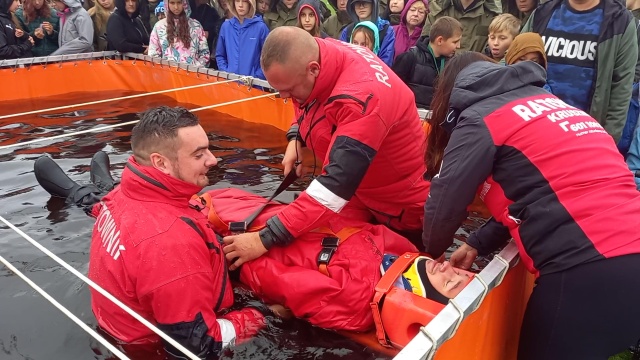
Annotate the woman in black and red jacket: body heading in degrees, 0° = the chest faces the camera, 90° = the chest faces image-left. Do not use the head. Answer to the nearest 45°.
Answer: approximately 135°

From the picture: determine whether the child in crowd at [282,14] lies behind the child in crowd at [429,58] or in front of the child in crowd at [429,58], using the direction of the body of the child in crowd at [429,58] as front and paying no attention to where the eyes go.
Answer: behind

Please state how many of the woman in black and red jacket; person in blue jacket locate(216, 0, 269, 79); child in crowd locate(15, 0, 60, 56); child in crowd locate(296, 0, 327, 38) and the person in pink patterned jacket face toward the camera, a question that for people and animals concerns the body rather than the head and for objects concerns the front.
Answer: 4

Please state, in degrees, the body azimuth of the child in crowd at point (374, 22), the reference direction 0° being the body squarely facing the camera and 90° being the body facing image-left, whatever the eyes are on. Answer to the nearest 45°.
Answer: approximately 0°

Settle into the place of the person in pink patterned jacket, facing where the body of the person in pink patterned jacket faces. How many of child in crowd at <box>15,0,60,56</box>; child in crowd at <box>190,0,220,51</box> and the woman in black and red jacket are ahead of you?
1

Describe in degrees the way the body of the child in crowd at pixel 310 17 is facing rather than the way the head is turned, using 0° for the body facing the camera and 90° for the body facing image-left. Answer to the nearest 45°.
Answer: approximately 0°

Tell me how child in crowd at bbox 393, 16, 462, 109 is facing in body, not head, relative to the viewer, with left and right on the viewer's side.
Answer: facing the viewer and to the right of the viewer

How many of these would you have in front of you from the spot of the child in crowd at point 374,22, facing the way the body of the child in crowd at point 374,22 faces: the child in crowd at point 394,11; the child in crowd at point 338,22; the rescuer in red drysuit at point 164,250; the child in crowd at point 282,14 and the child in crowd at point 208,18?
1

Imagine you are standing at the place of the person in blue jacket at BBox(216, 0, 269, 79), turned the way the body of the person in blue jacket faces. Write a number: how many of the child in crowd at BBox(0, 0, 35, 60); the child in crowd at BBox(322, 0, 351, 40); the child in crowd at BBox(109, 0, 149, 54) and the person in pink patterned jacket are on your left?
1
